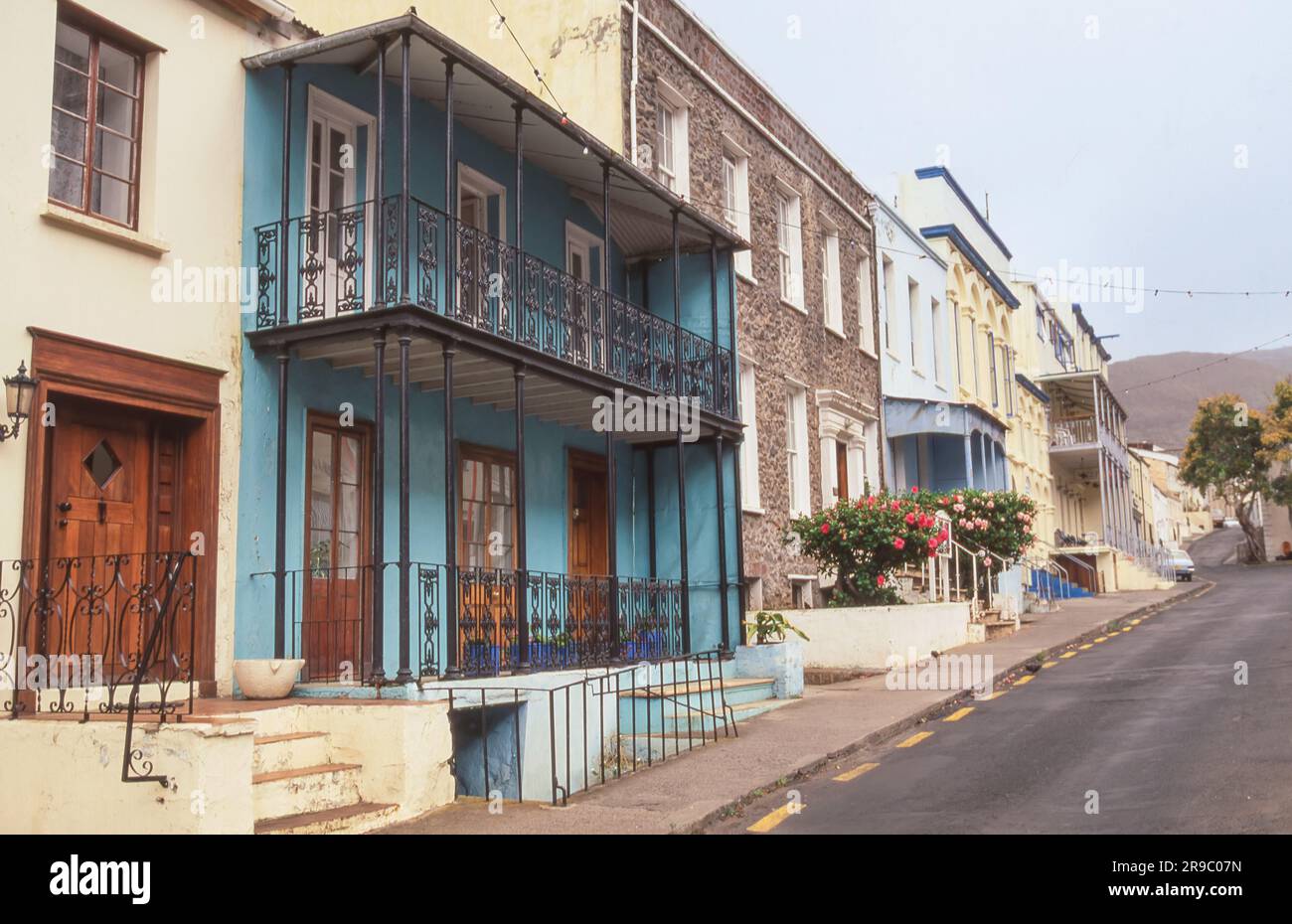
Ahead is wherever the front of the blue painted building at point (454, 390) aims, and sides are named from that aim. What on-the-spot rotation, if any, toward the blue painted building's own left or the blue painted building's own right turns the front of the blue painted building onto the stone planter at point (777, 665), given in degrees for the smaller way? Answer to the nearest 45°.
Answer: approximately 90° to the blue painted building's own left

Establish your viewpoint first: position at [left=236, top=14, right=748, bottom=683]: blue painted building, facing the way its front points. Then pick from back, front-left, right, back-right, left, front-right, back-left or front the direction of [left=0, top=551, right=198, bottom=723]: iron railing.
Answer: right

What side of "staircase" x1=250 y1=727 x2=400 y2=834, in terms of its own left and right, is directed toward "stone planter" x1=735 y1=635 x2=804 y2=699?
left

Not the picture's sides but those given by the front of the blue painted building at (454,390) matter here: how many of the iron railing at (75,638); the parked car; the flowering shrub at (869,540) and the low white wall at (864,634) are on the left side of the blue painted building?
3

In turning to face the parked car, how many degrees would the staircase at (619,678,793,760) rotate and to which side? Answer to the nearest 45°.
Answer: approximately 90° to its left

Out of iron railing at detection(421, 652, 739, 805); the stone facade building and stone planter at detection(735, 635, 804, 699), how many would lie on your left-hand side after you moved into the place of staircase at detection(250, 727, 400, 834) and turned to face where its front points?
3

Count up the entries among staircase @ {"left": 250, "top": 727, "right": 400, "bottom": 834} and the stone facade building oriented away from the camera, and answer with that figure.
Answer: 0

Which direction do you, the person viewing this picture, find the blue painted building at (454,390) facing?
facing the viewer and to the right of the viewer

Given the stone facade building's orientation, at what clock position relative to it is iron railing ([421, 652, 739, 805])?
The iron railing is roughly at 2 o'clock from the stone facade building.

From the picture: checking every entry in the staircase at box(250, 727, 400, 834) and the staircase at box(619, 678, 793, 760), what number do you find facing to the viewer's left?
0
